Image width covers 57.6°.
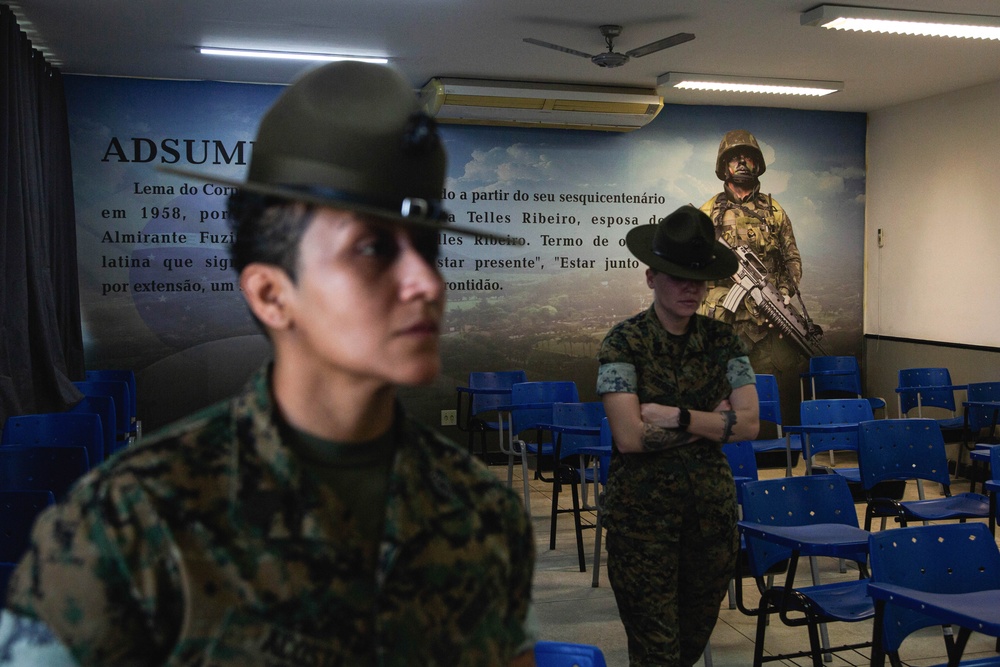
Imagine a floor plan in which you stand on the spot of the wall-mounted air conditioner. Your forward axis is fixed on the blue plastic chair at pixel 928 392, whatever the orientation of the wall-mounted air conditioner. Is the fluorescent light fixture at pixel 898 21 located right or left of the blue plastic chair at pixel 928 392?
right

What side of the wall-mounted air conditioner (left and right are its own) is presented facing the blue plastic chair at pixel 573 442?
front

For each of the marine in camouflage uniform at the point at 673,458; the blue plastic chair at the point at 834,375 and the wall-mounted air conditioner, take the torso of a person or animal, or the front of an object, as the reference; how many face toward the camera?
3

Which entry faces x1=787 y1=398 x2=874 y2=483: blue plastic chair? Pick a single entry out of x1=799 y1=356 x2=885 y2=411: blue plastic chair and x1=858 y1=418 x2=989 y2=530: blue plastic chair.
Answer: x1=799 y1=356 x2=885 y2=411: blue plastic chair

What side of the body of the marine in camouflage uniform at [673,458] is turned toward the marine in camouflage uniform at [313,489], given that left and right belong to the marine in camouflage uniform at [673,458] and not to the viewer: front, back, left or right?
front

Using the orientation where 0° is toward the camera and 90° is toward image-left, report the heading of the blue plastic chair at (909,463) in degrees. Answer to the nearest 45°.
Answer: approximately 315°

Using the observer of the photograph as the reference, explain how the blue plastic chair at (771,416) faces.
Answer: facing the viewer and to the right of the viewer

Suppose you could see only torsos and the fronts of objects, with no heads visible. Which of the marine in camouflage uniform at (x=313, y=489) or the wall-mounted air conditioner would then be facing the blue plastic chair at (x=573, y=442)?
the wall-mounted air conditioner

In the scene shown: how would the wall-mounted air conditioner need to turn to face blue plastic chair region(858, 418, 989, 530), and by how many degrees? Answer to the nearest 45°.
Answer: approximately 45° to its left

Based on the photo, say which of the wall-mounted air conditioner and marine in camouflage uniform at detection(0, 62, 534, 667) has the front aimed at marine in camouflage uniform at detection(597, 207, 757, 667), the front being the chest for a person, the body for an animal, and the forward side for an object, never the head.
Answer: the wall-mounted air conditioner

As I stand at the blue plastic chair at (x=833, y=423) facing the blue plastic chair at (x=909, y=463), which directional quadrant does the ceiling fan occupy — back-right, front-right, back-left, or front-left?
back-right
